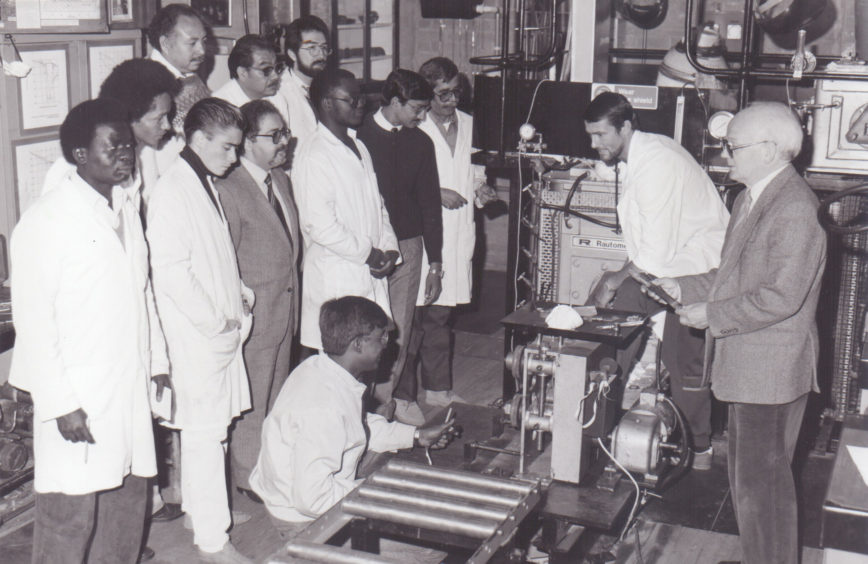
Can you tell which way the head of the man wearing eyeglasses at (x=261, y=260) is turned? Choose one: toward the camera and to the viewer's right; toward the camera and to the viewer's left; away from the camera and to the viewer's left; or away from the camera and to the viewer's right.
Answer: toward the camera and to the viewer's right

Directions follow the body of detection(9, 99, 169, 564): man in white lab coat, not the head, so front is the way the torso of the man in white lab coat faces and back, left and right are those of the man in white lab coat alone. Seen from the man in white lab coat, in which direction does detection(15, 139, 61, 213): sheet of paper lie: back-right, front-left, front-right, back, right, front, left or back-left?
back-left

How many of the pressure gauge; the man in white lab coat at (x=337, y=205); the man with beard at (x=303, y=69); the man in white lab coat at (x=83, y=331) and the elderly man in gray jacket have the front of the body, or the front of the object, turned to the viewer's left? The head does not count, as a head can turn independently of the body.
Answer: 1

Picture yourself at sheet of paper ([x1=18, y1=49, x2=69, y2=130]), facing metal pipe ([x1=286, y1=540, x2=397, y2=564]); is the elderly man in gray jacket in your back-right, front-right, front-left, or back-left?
front-left

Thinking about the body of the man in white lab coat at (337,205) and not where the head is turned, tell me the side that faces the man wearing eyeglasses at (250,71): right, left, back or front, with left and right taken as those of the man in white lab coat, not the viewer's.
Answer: back

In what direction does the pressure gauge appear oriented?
toward the camera

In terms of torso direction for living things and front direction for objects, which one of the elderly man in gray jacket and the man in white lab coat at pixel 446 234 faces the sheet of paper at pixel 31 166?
the elderly man in gray jacket

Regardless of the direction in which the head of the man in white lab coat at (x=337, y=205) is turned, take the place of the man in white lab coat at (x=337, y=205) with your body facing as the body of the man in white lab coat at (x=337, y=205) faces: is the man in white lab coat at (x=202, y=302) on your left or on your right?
on your right

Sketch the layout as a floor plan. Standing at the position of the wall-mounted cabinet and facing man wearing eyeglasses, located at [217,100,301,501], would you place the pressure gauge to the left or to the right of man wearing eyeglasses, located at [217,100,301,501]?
left

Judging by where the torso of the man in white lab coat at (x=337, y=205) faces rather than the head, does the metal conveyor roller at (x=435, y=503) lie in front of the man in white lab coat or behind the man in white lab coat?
in front

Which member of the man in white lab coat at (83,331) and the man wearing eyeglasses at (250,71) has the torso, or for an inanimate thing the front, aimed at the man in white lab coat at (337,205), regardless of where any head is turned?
the man wearing eyeglasses

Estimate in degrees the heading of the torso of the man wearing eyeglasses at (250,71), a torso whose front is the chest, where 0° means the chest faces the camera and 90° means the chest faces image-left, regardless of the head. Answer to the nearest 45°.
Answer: approximately 315°

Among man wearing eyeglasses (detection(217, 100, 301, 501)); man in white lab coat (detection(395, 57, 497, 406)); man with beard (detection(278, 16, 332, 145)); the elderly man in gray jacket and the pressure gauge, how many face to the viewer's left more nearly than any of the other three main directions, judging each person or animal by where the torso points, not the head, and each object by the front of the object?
1

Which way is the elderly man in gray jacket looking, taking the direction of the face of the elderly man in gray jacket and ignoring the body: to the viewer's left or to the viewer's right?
to the viewer's left

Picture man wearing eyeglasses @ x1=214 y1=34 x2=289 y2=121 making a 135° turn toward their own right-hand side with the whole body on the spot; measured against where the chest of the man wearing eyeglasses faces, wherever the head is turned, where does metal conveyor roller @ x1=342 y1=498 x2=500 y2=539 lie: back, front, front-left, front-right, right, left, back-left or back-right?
left

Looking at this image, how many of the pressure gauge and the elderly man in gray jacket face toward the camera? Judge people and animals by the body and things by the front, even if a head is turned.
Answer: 1

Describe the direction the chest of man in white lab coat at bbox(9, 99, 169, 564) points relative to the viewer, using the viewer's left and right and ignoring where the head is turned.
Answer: facing the viewer and to the right of the viewer

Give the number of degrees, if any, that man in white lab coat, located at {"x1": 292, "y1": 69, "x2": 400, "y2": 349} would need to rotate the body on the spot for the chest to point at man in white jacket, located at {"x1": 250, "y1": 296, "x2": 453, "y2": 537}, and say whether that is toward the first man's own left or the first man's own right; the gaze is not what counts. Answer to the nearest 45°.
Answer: approximately 45° to the first man's own right
